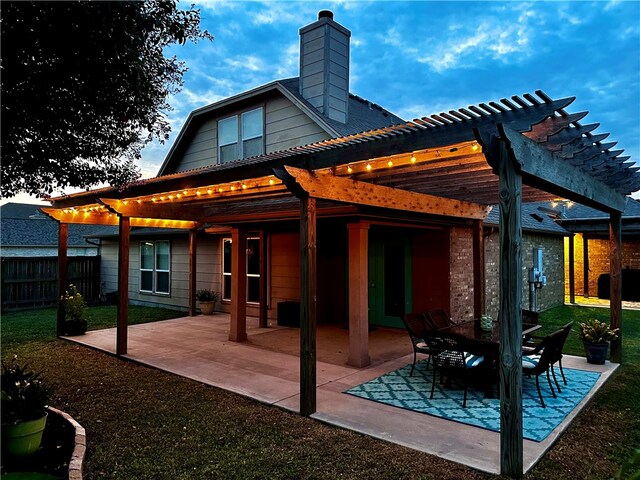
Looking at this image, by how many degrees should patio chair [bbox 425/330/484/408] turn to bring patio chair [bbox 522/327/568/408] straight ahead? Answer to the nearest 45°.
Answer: approximately 45° to its right

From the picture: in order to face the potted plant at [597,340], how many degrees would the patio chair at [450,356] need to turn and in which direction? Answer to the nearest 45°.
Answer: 0° — it already faces it

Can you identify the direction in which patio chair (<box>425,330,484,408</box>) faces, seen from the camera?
facing away from the viewer and to the right of the viewer

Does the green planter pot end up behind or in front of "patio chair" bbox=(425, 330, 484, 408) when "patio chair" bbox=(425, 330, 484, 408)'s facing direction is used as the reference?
behind

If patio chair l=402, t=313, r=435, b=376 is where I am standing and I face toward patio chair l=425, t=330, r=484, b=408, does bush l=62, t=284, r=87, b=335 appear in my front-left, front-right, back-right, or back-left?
back-right

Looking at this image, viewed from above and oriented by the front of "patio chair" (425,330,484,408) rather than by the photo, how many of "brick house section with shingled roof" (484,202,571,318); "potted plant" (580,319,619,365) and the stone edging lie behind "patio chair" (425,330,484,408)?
1

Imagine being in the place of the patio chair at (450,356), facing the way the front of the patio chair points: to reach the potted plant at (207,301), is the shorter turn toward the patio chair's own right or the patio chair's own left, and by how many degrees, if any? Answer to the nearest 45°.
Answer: approximately 90° to the patio chair's own left

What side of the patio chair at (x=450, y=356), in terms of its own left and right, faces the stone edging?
back

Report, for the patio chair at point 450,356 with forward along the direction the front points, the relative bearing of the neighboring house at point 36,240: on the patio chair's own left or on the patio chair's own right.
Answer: on the patio chair's own left
